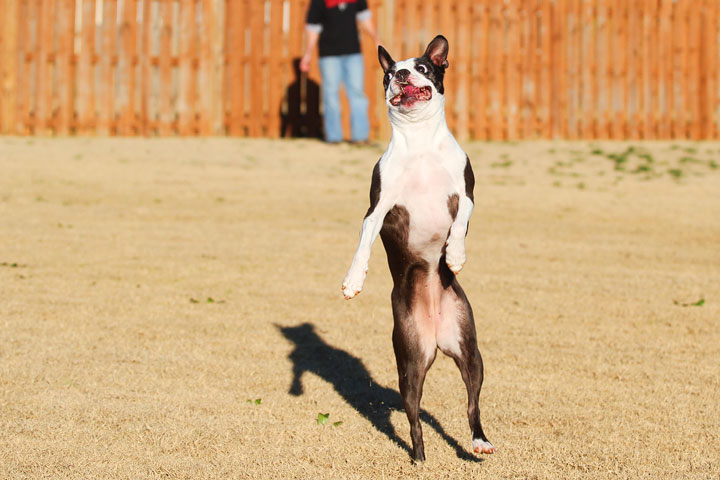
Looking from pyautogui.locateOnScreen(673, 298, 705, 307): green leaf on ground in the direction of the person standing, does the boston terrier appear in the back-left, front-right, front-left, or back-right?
back-left

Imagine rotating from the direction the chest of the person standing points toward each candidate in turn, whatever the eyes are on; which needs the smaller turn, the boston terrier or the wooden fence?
the boston terrier

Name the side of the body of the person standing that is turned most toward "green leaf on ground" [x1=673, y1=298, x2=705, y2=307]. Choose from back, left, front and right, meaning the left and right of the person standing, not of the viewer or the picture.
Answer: front

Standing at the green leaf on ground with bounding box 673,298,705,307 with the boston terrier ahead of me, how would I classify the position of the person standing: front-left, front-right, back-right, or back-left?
back-right

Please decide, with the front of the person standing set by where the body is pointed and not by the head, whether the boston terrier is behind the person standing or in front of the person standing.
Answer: in front

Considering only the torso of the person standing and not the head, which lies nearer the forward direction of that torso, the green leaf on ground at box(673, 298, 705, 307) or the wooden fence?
the green leaf on ground

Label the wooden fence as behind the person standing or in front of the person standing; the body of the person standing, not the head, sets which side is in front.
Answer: behind

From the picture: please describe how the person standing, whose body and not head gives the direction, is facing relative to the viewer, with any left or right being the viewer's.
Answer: facing the viewer
